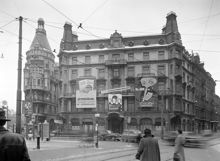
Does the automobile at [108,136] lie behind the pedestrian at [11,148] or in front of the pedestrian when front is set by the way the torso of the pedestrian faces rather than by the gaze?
in front

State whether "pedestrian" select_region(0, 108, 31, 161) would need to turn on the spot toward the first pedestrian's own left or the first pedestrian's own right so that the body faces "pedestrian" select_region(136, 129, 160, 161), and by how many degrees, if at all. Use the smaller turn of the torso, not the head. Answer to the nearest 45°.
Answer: approximately 45° to the first pedestrian's own right

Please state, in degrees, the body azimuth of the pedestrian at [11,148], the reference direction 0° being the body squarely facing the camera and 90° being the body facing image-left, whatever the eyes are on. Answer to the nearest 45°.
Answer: approximately 180°
